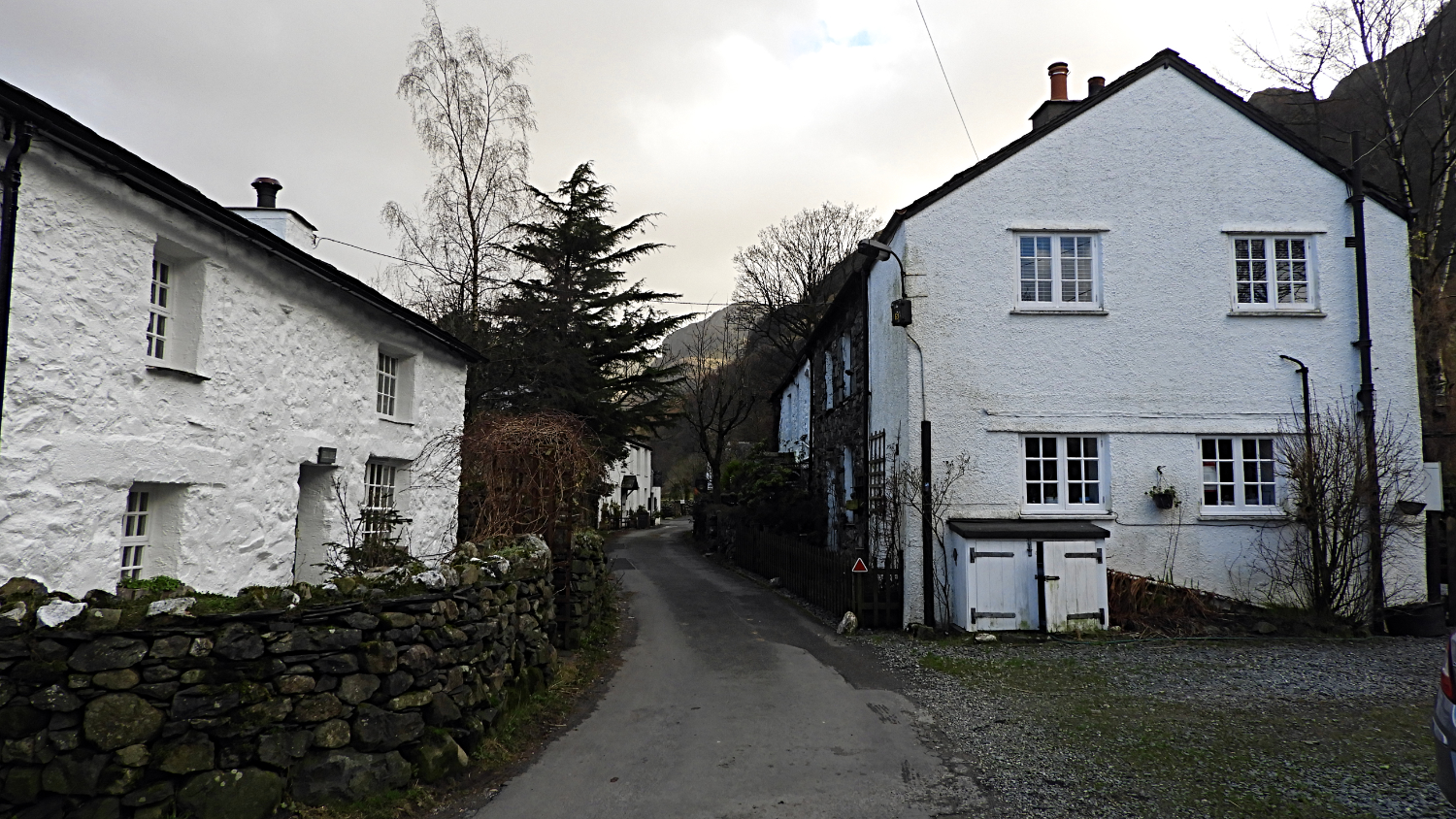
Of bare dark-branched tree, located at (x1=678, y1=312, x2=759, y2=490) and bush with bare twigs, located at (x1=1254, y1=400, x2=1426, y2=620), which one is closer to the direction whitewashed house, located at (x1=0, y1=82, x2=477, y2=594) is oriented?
the bush with bare twigs

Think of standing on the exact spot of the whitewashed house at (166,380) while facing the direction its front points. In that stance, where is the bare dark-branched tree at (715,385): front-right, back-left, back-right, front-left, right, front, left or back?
left

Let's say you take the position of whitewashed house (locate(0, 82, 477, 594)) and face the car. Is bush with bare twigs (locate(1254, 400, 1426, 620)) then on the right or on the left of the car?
left

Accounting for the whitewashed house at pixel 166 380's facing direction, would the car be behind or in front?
in front

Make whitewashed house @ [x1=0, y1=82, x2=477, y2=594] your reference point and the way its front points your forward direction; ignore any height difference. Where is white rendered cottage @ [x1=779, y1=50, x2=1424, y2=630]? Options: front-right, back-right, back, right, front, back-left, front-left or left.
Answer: front-left

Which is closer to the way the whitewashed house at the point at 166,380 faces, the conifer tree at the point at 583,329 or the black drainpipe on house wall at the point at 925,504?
the black drainpipe on house wall

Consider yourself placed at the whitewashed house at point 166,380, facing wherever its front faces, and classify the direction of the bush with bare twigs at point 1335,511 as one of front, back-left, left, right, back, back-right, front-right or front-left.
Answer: front-left

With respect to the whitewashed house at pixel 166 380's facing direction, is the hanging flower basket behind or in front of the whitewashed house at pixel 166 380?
in front

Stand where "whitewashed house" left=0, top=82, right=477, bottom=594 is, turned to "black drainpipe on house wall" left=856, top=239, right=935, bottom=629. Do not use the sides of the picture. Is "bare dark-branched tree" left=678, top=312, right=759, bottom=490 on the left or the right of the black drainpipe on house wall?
left

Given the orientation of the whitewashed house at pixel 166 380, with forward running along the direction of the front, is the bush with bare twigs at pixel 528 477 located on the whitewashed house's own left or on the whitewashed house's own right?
on the whitewashed house's own left

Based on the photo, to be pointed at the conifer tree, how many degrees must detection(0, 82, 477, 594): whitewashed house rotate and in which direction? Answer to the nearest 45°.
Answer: approximately 90° to its left

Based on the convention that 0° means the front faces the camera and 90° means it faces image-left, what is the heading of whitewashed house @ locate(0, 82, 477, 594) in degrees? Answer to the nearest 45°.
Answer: approximately 315°

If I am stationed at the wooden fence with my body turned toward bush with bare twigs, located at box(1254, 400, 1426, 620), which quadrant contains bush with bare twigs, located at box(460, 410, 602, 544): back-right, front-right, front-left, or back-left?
back-right
